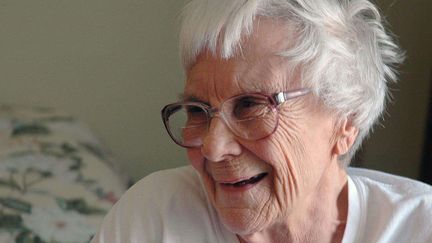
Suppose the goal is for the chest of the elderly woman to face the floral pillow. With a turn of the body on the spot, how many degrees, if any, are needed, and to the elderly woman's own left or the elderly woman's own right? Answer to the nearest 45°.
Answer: approximately 90° to the elderly woman's own right

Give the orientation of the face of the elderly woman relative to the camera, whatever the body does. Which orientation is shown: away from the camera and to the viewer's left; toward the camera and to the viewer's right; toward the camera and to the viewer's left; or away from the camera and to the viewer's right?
toward the camera and to the viewer's left

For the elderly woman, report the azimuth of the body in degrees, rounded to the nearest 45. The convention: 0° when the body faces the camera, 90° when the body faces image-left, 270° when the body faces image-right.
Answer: approximately 45°
